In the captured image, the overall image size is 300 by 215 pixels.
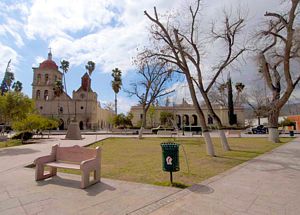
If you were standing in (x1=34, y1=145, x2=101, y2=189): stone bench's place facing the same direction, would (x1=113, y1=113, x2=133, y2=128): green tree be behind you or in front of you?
behind

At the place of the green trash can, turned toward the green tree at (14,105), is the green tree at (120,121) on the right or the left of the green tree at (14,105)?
right

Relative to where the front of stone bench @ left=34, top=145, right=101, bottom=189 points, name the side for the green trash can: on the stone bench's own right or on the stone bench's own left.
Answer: on the stone bench's own left

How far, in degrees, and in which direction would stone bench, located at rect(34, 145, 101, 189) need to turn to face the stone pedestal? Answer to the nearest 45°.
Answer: approximately 135° to its right
